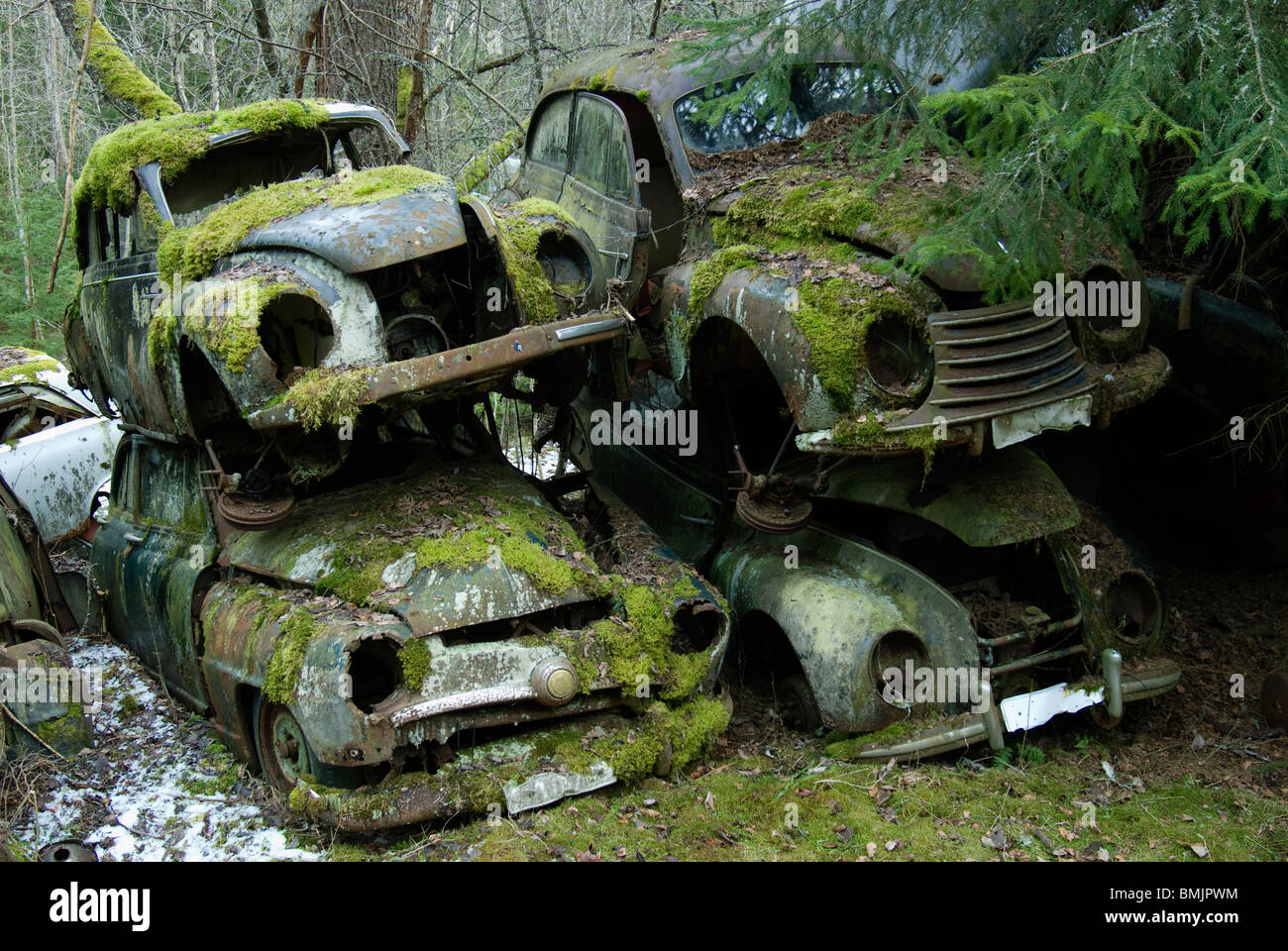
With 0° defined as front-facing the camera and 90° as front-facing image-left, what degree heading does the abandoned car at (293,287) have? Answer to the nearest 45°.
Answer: approximately 315°

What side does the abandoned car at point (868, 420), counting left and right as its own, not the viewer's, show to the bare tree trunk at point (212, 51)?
back

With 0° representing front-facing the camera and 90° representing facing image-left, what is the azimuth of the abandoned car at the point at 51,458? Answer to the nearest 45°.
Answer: approximately 315°

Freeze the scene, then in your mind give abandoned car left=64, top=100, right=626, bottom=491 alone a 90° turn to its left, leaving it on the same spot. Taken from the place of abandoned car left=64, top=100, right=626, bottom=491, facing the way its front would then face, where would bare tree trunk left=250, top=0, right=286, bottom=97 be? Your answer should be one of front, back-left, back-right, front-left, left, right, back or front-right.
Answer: front-left

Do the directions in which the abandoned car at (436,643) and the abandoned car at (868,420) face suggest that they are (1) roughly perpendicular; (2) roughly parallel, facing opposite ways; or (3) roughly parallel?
roughly parallel

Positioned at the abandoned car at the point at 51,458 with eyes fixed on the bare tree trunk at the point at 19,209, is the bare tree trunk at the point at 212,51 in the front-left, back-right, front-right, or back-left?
front-right

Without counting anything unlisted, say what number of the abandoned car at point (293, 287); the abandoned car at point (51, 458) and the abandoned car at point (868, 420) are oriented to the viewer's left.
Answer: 0

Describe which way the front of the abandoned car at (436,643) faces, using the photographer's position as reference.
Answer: facing the viewer and to the right of the viewer

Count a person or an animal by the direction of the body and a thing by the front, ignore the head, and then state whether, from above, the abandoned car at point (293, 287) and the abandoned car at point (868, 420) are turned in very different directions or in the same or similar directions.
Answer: same or similar directions

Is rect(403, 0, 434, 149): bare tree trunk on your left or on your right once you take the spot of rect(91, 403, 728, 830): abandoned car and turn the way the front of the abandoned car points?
on your left

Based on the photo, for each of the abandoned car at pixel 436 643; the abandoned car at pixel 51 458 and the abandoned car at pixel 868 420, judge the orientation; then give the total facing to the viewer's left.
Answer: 0

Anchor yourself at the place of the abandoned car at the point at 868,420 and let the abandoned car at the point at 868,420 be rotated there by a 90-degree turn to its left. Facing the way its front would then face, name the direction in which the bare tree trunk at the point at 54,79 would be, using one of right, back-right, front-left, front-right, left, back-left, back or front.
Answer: left
